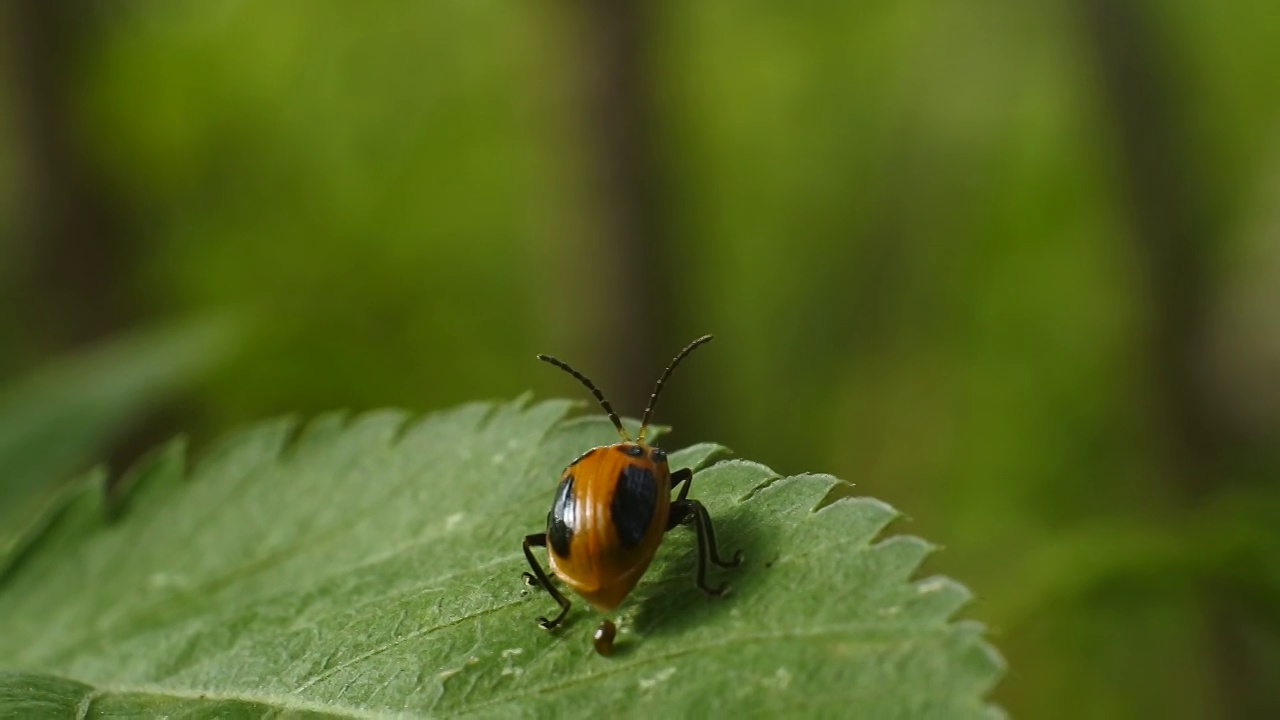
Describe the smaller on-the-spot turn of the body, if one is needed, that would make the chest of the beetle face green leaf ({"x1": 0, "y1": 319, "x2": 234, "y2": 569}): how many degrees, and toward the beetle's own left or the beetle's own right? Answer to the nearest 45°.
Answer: approximately 45° to the beetle's own left

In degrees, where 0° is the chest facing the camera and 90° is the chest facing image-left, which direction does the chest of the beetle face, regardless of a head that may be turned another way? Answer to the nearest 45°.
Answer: approximately 180°

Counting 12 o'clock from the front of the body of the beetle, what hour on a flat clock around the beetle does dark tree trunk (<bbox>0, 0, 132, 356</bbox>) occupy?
The dark tree trunk is roughly at 11 o'clock from the beetle.
